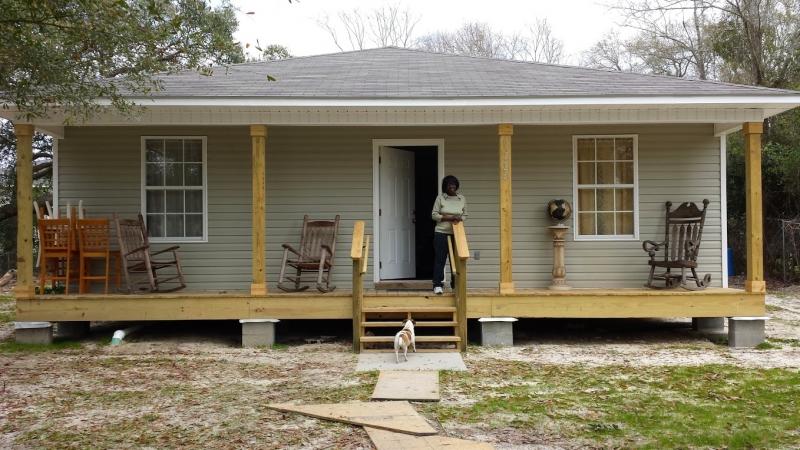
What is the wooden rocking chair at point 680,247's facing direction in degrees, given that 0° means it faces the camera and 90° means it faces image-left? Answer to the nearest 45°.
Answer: approximately 45°

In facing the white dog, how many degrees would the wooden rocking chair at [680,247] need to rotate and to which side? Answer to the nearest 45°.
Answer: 0° — it already faces it

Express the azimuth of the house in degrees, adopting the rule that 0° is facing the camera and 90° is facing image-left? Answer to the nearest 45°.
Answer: approximately 0°

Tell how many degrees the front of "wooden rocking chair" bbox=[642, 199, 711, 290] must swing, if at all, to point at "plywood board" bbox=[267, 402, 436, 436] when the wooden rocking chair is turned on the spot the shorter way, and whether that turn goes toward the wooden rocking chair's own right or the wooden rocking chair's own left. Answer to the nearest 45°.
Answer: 0° — it already faces it
